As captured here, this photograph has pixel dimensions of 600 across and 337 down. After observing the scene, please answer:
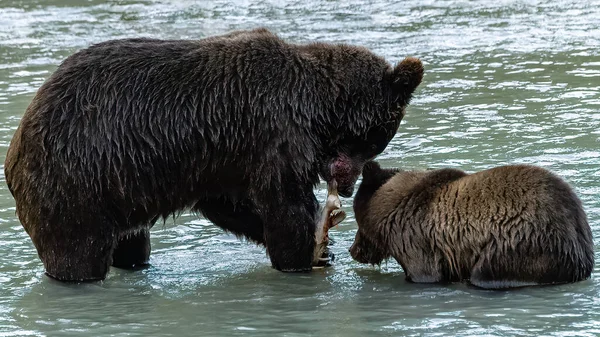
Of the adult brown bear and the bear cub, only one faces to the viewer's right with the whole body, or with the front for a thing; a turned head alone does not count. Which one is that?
the adult brown bear

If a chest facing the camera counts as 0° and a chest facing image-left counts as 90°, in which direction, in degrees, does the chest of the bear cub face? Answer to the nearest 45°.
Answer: approximately 90°

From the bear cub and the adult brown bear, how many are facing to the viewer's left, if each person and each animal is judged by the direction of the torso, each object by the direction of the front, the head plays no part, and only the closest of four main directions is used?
1

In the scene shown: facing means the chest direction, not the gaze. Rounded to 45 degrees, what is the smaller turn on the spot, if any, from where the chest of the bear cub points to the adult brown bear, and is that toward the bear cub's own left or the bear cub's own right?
0° — it already faces it

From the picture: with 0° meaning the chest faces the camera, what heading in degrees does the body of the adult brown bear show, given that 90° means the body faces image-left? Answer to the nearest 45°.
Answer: approximately 270°

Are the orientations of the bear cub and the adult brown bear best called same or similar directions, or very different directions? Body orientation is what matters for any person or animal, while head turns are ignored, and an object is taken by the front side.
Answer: very different directions
